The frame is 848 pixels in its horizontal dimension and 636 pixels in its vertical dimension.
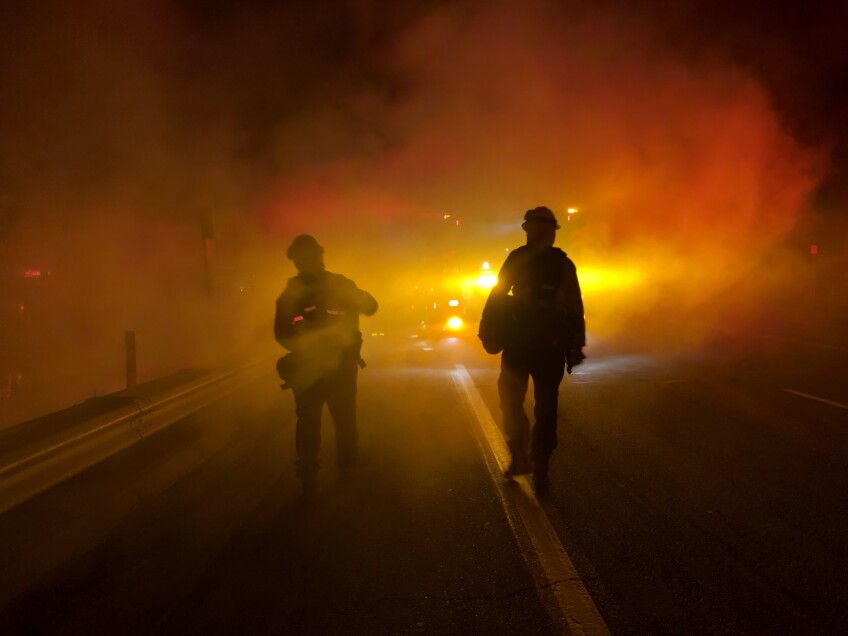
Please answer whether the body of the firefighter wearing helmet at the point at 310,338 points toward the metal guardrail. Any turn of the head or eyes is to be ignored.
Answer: no

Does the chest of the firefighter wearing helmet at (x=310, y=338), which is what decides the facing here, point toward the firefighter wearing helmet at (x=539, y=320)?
no

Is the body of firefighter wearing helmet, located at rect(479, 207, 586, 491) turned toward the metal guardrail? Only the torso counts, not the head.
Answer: no
